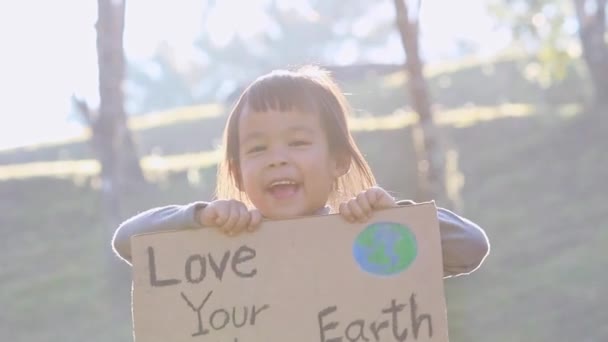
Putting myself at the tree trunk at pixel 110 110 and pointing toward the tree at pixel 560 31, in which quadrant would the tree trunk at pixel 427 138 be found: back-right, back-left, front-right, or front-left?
front-right

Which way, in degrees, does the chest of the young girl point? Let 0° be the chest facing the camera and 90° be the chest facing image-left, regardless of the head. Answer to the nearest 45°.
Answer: approximately 0°

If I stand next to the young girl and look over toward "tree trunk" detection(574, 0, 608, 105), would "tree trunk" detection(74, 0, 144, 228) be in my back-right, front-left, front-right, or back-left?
front-left

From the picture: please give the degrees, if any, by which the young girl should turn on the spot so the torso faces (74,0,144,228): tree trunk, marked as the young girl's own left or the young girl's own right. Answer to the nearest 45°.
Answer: approximately 180°

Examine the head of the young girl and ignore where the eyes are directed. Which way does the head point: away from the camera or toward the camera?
toward the camera

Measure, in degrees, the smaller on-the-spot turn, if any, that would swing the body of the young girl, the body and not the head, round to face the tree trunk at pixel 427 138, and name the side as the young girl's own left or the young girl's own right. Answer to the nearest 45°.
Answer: approximately 180°

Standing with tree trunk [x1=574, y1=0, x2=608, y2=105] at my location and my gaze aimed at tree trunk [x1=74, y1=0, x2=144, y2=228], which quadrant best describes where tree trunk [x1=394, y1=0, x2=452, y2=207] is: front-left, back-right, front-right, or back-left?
front-left

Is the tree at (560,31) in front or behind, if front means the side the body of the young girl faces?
behind
